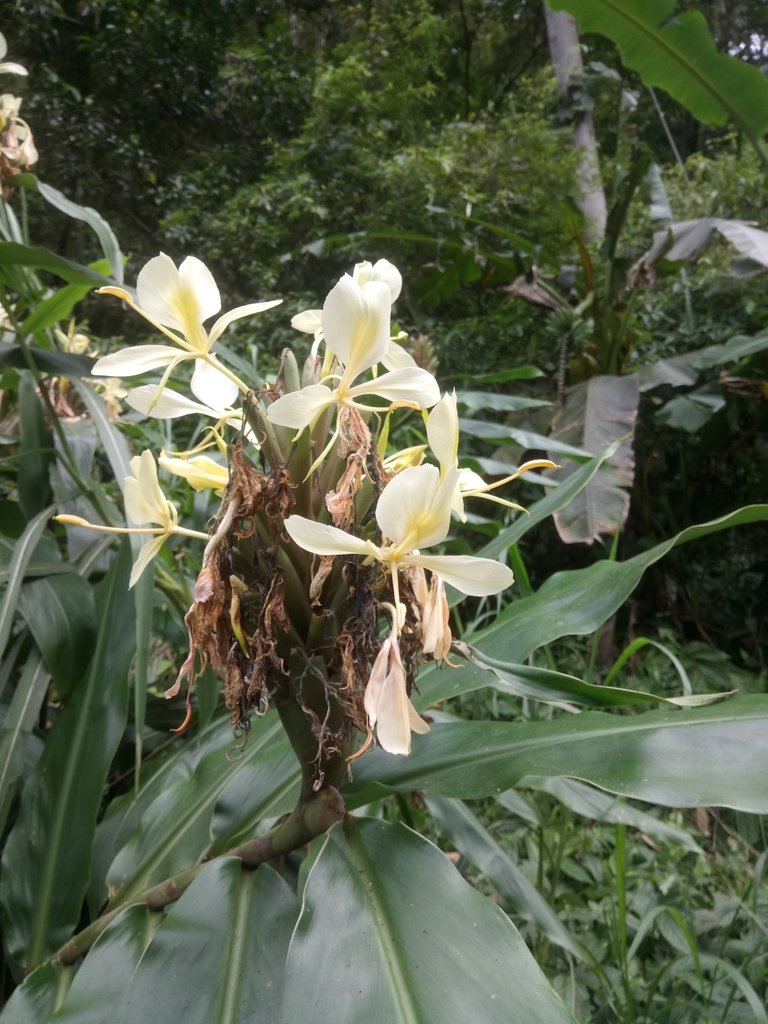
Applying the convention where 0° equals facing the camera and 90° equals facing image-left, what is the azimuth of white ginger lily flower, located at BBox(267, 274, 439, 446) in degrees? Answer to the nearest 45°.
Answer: approximately 0°

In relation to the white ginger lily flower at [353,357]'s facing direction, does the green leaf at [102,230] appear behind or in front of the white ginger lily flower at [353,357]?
behind

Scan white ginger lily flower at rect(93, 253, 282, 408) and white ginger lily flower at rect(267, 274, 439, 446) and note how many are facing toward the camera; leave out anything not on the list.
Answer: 2
